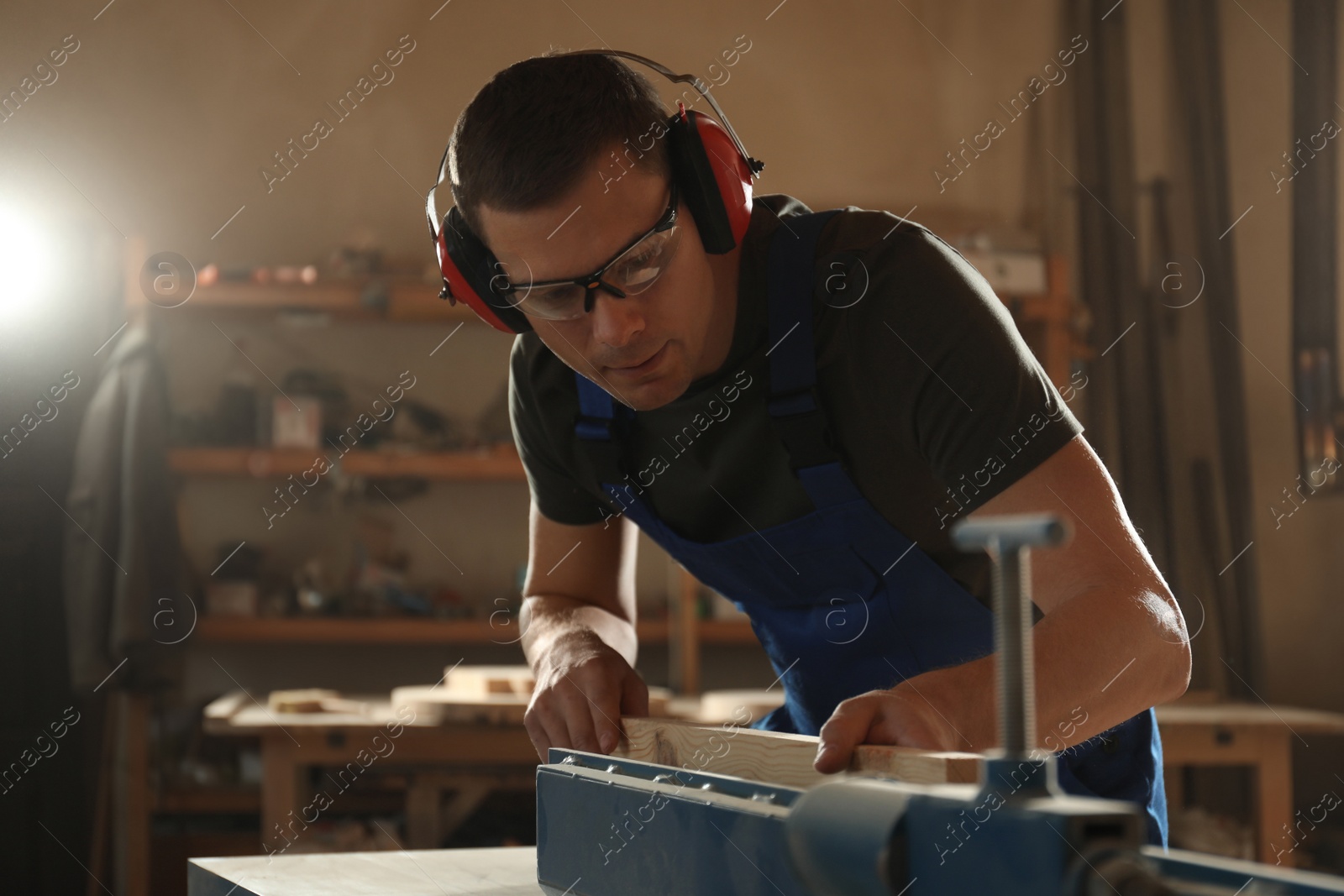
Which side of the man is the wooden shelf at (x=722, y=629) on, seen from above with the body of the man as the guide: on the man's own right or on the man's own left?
on the man's own right

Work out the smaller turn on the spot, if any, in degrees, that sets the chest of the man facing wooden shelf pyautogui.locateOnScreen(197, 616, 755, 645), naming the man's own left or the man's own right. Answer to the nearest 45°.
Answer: approximately 90° to the man's own right

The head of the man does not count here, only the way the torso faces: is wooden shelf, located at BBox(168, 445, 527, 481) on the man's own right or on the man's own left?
on the man's own right

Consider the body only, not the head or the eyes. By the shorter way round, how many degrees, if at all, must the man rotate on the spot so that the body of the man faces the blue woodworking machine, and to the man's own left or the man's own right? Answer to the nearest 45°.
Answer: approximately 45° to the man's own left

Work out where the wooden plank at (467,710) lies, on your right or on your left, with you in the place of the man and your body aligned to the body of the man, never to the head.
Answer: on your right

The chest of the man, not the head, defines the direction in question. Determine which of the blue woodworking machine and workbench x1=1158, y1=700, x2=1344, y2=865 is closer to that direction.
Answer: the blue woodworking machine

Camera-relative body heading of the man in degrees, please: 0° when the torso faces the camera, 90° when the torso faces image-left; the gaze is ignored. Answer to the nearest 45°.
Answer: approximately 45°
